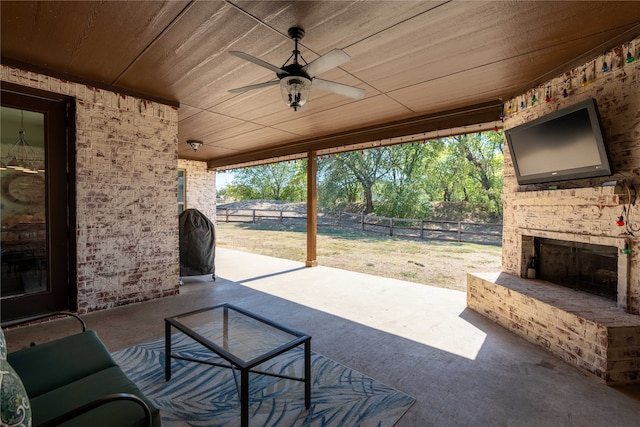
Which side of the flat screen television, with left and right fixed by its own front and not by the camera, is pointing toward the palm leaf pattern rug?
front

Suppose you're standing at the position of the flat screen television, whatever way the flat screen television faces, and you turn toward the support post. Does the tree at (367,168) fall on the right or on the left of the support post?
right

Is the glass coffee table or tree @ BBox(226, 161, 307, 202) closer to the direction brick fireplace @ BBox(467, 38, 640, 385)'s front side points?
the glass coffee table

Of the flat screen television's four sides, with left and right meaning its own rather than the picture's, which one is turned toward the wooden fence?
right

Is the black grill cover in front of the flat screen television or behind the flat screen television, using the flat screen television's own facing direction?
in front

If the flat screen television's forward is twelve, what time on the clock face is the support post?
The support post is roughly at 2 o'clock from the flat screen television.

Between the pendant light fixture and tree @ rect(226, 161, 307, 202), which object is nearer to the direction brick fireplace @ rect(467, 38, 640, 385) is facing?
the pendant light fixture

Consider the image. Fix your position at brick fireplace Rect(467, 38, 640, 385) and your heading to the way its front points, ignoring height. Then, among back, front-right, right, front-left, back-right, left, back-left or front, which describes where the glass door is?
front

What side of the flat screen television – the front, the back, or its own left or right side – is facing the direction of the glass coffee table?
front

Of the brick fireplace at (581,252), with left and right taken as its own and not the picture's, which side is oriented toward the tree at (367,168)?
right

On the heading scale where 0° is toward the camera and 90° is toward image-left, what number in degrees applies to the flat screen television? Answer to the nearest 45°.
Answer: approximately 45°

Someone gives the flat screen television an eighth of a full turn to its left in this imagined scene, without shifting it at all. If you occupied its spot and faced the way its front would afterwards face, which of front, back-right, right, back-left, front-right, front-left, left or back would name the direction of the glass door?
front-right

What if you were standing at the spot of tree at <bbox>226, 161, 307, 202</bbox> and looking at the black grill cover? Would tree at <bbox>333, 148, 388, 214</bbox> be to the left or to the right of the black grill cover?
left

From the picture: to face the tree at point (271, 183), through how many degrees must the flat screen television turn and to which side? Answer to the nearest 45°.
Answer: approximately 90° to its right

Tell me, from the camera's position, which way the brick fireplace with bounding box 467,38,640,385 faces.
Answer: facing the viewer and to the left of the viewer

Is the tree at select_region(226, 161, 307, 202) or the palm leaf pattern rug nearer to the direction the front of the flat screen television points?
the palm leaf pattern rug
